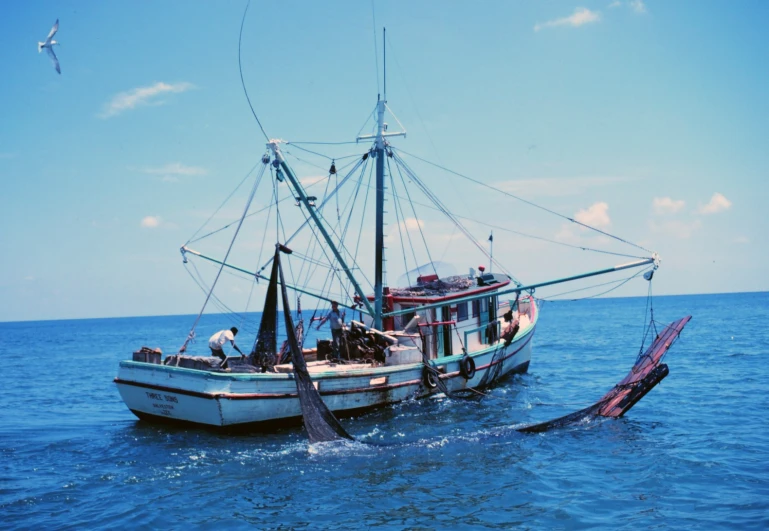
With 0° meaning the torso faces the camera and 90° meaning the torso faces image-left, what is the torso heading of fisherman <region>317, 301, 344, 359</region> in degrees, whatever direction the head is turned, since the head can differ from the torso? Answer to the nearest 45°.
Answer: approximately 45°

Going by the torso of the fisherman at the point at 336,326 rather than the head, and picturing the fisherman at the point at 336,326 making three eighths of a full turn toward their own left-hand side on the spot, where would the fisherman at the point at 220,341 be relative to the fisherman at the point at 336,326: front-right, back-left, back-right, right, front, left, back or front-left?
back-right
